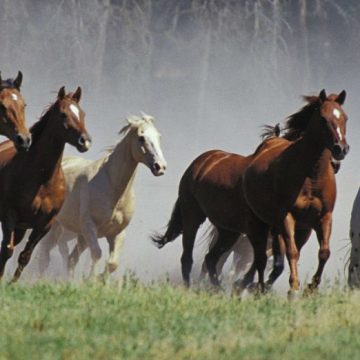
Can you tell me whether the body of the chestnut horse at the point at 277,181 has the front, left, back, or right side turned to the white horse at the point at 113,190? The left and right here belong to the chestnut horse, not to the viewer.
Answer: back

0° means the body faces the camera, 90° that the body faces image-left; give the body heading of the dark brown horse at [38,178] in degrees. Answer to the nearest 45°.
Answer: approximately 315°

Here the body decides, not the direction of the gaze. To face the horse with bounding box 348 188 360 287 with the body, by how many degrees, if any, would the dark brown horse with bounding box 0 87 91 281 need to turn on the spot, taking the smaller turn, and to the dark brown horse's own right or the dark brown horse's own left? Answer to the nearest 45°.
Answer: approximately 45° to the dark brown horse's own left

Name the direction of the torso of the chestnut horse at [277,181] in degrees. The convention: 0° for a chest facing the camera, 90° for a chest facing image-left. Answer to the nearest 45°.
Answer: approximately 315°

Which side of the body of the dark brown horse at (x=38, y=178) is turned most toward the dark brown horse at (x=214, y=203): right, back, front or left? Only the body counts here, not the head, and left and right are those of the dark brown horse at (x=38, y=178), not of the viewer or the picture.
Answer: left

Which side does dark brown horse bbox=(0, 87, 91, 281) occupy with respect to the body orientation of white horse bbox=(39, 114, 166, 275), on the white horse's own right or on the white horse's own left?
on the white horse's own right
